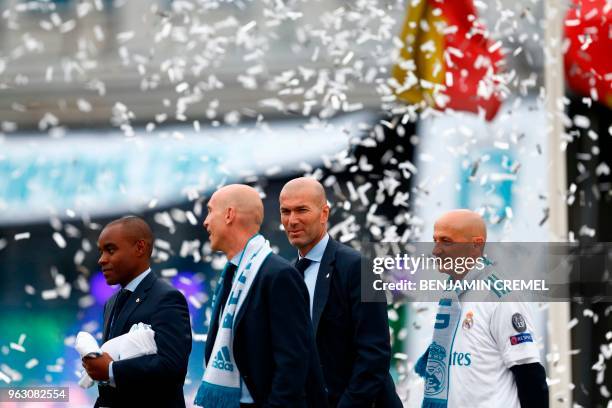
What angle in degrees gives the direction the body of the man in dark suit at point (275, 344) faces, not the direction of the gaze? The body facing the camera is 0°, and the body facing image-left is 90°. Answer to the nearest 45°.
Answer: approximately 90°

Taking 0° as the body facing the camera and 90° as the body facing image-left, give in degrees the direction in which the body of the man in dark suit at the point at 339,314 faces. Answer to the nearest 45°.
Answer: approximately 45°

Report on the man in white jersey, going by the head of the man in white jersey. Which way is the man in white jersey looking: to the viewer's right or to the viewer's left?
to the viewer's left

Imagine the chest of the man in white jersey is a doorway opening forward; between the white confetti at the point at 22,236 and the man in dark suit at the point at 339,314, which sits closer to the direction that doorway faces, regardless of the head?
the man in dark suit

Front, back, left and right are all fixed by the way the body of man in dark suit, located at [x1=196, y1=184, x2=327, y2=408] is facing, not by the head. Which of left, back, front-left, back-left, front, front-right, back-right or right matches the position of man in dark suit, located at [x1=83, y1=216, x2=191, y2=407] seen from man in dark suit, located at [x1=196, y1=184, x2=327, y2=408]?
front-right

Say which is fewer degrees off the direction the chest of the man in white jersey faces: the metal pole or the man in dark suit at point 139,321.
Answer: the man in dark suit

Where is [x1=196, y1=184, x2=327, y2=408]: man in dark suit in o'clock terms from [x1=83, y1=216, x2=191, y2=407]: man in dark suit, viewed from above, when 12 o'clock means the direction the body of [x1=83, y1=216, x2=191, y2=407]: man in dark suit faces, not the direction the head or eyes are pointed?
[x1=196, y1=184, x2=327, y2=408]: man in dark suit is roughly at 7 o'clock from [x1=83, y1=216, x2=191, y2=407]: man in dark suit.

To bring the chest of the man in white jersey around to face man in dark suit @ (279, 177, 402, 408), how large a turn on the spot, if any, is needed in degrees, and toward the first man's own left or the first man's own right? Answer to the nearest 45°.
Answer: approximately 45° to the first man's own right

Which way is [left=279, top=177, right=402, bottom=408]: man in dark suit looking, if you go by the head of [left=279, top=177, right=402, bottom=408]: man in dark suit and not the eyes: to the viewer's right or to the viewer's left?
to the viewer's left

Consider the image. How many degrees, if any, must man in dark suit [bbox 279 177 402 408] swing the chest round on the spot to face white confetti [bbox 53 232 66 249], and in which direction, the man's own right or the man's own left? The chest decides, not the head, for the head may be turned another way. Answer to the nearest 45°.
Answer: approximately 90° to the man's own right

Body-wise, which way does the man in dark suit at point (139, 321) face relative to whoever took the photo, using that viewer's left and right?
facing the viewer and to the left of the viewer
